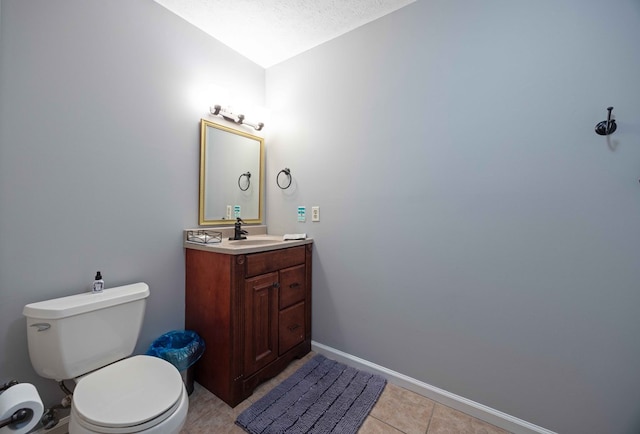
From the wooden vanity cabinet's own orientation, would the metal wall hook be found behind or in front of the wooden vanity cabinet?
in front

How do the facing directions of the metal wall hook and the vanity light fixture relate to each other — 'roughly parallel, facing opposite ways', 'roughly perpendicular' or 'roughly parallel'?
roughly perpendicular

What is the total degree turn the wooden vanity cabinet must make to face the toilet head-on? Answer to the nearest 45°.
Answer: approximately 90° to its right

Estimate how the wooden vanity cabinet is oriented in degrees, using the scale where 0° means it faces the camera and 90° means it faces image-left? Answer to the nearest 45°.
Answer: approximately 315°

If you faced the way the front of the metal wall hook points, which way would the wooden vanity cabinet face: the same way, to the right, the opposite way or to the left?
to the left

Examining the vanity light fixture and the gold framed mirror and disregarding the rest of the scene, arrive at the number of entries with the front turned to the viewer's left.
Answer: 0

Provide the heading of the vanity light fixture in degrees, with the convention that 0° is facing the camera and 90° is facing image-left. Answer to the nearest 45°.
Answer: approximately 315°
